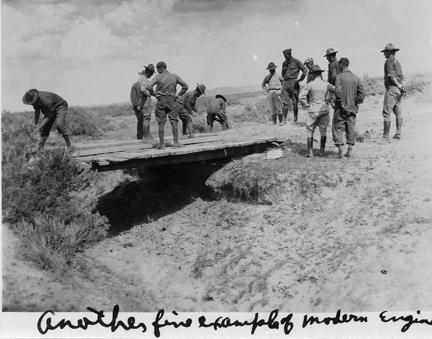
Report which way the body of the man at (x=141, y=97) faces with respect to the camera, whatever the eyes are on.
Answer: to the viewer's right

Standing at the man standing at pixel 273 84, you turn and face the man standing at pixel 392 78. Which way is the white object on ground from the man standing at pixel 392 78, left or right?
right

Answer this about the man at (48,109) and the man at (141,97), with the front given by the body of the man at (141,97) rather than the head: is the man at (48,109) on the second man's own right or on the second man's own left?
on the second man's own right

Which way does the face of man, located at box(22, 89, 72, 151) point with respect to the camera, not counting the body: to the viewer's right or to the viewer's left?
to the viewer's left

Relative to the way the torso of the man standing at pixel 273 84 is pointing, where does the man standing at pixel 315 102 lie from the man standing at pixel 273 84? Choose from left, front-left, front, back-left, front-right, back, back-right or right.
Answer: front

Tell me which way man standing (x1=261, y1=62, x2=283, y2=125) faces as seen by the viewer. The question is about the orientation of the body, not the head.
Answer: toward the camera

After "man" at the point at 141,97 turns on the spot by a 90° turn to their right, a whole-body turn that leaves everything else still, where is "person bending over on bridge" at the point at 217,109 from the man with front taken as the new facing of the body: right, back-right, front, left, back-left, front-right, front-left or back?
back-left

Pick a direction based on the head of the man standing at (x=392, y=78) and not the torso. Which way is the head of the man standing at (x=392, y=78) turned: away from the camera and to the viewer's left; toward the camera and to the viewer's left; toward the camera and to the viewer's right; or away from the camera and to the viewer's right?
toward the camera and to the viewer's left

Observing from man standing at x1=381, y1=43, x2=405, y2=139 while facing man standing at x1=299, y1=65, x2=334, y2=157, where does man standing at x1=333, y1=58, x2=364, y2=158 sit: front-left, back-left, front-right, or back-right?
front-left

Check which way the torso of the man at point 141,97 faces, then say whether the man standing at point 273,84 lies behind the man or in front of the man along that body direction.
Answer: in front

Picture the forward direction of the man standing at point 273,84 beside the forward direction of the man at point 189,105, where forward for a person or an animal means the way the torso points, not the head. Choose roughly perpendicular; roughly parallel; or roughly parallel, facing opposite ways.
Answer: roughly perpendicular
